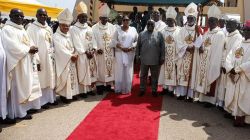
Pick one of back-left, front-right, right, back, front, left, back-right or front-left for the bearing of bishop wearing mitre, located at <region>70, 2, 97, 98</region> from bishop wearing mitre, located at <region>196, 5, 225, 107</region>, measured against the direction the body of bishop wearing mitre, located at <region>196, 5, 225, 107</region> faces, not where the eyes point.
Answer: front-right

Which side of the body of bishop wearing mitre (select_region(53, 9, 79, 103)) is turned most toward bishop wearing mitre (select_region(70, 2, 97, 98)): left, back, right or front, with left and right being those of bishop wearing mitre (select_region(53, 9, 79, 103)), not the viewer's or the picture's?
left

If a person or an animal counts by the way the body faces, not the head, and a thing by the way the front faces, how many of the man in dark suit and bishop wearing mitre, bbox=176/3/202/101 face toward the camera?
2

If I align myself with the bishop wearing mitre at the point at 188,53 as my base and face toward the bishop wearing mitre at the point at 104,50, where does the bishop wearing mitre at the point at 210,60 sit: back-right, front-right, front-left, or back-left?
back-left

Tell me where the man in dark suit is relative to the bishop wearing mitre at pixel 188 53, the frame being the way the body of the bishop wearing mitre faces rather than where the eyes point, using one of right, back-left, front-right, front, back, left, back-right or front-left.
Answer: right

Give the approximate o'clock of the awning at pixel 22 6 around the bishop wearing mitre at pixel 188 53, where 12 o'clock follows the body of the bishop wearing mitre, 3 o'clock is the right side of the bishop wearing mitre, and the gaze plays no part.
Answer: The awning is roughly at 4 o'clock from the bishop wearing mitre.

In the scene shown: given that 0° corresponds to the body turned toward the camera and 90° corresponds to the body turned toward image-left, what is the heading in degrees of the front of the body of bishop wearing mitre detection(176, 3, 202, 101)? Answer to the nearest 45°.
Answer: approximately 0°

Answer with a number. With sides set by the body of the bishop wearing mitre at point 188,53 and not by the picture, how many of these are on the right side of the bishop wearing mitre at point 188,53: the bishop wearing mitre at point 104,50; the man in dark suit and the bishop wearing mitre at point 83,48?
3

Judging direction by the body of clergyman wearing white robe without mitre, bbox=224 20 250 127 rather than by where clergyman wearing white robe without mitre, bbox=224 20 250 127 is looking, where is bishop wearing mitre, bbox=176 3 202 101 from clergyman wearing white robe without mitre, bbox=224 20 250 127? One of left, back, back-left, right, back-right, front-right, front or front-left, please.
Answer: right
